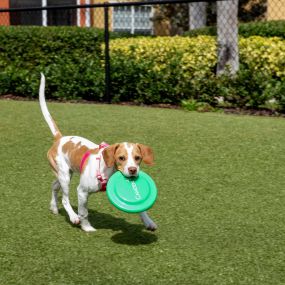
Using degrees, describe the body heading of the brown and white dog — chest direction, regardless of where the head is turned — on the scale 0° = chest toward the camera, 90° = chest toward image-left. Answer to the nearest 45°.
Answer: approximately 315°

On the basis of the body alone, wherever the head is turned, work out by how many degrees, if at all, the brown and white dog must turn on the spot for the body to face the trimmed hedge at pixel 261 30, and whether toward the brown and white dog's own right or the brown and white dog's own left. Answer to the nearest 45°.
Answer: approximately 135° to the brown and white dog's own left

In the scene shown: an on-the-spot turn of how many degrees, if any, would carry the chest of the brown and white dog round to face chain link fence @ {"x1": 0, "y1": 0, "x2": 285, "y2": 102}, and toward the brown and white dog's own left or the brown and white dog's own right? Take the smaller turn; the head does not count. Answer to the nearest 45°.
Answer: approximately 135° to the brown and white dog's own left

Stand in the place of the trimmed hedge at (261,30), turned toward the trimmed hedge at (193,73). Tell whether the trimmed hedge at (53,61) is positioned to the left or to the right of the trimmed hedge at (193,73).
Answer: right

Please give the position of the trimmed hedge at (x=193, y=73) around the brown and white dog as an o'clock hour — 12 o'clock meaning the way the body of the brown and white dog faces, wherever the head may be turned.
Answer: The trimmed hedge is roughly at 8 o'clock from the brown and white dog.

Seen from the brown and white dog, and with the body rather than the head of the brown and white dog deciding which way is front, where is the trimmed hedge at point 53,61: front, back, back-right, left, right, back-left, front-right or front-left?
back-left
